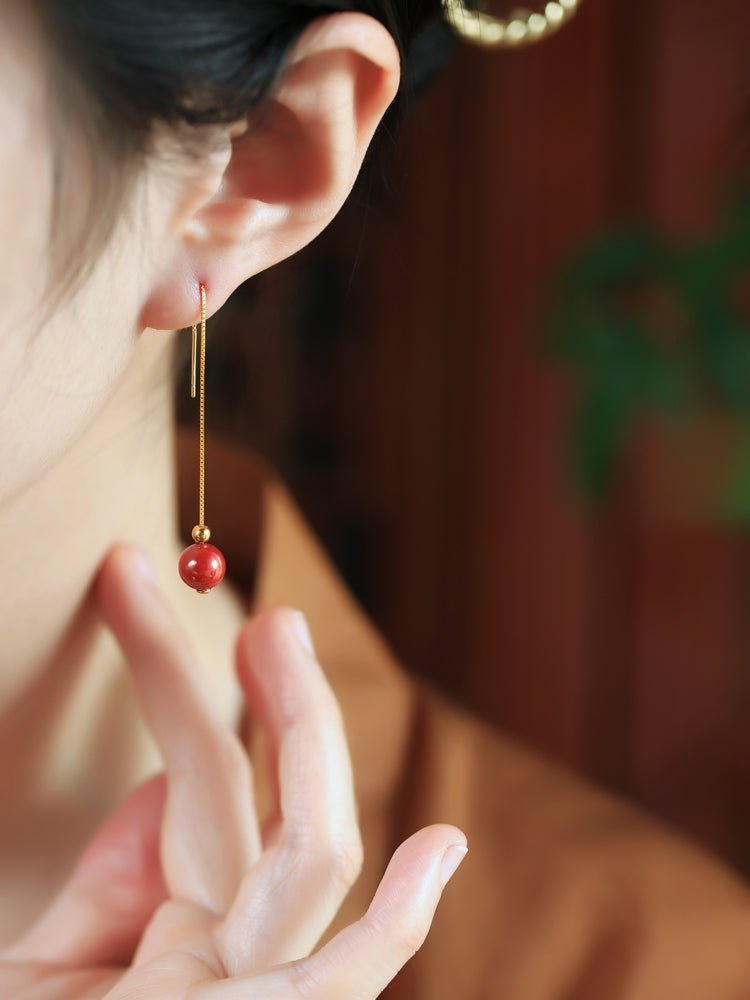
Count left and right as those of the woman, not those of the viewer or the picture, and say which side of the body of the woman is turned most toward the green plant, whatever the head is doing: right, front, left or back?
back

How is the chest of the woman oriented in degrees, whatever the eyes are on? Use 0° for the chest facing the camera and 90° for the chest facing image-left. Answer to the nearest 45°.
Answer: approximately 45°

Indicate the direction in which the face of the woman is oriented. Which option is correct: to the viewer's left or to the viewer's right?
to the viewer's left
